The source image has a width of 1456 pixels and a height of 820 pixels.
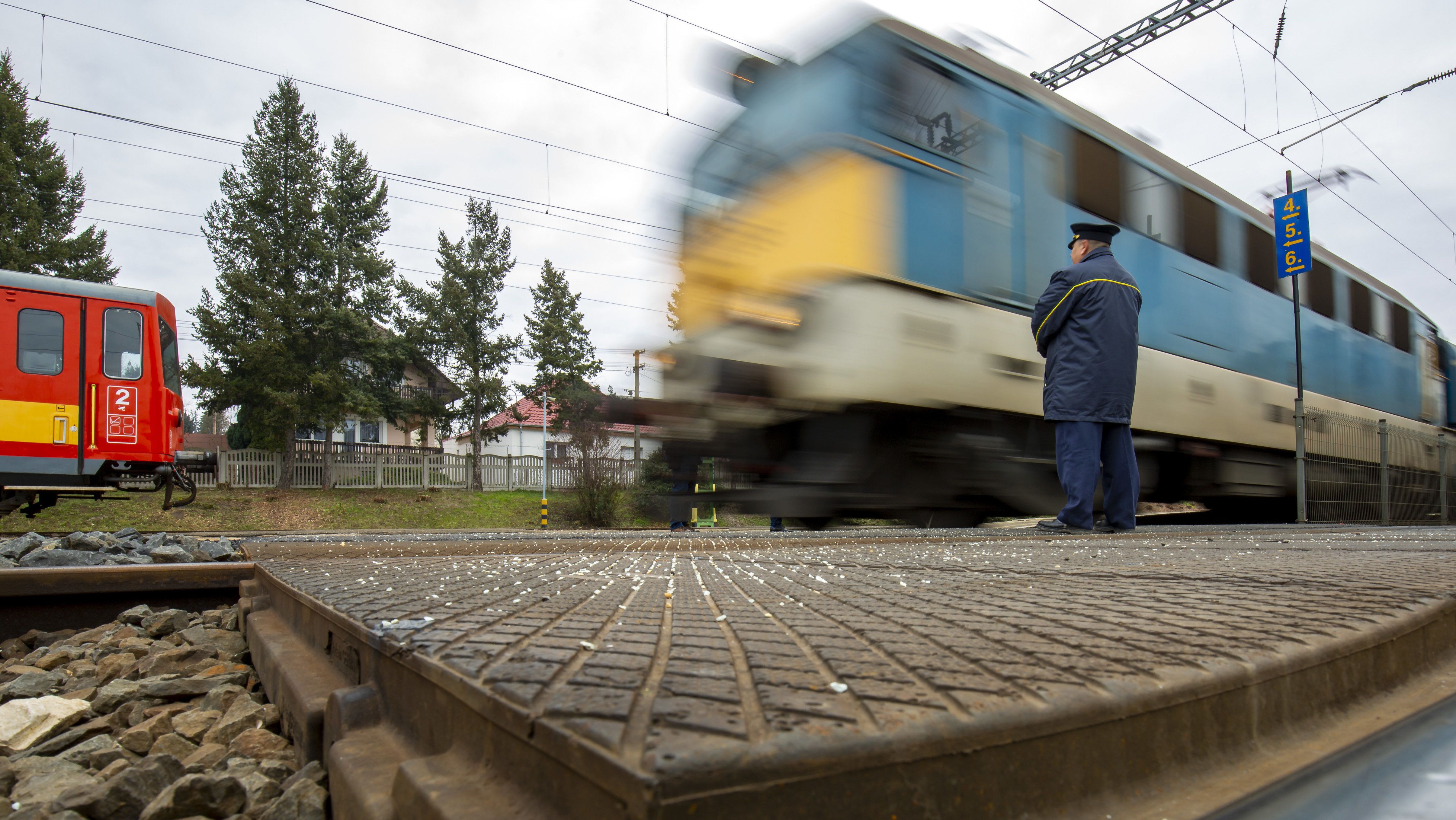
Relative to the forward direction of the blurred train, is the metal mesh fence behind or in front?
behind

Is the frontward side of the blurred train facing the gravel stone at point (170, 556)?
yes

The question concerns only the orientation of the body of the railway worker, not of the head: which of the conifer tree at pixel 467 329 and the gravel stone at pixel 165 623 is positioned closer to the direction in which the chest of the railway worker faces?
the conifer tree

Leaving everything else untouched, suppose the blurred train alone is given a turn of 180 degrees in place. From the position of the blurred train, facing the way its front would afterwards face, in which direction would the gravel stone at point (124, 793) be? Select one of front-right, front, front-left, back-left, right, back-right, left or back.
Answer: back-right

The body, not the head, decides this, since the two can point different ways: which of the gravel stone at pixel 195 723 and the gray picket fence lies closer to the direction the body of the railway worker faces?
the gray picket fence

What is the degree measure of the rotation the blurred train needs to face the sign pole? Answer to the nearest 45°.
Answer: approximately 180°

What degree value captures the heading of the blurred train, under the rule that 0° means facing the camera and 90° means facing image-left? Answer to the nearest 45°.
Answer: approximately 45°

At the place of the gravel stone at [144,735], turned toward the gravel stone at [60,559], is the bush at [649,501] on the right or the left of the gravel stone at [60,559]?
right

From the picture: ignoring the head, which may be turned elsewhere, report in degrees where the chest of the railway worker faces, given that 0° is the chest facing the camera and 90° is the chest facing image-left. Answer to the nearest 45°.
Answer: approximately 135°

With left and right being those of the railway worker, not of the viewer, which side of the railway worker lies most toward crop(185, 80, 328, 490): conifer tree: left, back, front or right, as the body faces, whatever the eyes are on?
front

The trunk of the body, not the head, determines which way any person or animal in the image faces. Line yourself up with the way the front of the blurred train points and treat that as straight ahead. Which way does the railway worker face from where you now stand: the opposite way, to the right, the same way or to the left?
to the right

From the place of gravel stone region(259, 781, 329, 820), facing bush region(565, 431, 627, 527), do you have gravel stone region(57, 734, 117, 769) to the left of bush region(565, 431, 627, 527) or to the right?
left

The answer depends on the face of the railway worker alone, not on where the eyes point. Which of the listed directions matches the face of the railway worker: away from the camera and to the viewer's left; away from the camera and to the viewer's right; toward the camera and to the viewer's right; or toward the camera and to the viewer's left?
away from the camera and to the viewer's left

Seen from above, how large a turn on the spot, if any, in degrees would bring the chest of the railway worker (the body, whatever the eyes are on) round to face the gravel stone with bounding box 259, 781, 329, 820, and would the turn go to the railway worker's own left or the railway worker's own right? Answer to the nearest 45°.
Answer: approximately 135° to the railway worker's own left
